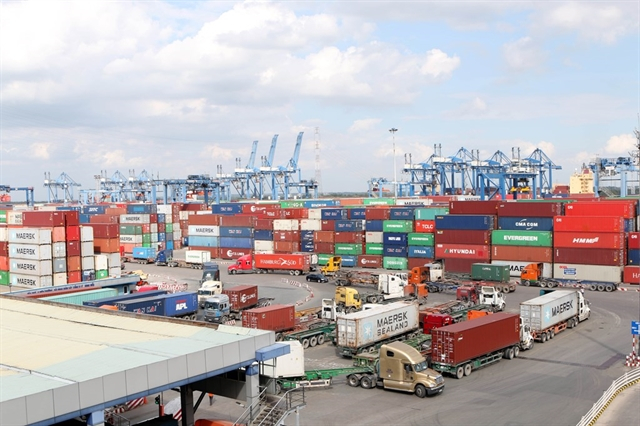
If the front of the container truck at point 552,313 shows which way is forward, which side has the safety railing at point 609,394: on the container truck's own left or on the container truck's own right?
on the container truck's own right

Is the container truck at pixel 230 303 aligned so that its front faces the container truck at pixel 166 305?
yes

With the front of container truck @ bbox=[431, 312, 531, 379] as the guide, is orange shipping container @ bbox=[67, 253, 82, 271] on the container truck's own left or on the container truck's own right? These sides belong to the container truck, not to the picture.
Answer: on the container truck's own left

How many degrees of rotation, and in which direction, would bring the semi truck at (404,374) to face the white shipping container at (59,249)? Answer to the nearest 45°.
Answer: approximately 180°

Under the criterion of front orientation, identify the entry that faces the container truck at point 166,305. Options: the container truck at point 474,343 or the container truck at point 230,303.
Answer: the container truck at point 230,303

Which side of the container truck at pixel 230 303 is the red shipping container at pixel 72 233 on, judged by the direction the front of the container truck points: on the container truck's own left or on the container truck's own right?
on the container truck's own right

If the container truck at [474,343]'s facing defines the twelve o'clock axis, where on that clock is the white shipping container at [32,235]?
The white shipping container is roughly at 8 o'clock from the container truck.

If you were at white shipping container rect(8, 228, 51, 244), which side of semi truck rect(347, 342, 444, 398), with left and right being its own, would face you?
back

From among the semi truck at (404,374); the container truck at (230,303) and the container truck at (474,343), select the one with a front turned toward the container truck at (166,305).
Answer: the container truck at (230,303)

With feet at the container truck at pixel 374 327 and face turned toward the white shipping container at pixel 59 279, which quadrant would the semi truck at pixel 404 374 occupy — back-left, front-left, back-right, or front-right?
back-left

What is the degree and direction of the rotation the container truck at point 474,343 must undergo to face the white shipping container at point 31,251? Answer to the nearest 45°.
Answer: approximately 135° to its left

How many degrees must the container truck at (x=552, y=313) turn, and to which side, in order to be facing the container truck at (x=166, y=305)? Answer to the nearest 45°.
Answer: approximately 135° to its left

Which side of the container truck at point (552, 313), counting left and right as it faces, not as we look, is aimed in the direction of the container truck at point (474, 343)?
back
